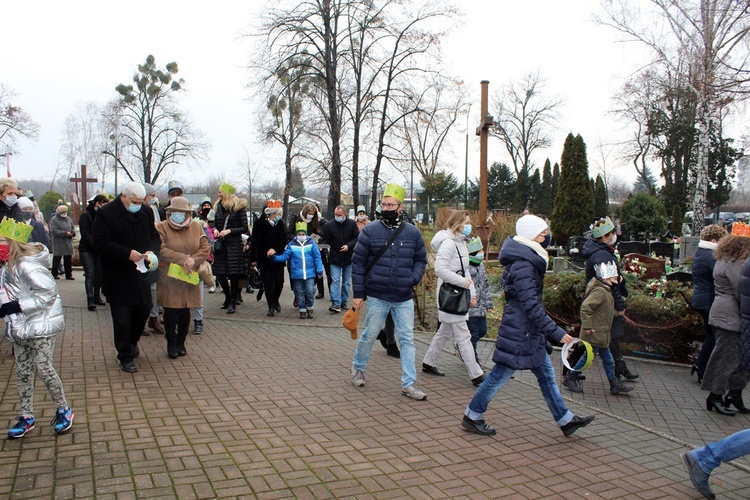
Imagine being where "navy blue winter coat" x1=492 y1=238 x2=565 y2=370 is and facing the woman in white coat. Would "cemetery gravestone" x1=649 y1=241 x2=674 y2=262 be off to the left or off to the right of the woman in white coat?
right

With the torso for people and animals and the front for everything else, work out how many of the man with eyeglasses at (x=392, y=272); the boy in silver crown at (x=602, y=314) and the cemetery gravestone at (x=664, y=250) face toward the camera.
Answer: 2

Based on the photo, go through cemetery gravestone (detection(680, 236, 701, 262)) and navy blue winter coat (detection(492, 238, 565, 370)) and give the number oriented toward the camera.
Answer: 1

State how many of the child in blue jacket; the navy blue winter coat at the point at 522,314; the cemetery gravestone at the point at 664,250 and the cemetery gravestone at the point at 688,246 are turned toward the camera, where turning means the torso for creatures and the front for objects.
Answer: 3

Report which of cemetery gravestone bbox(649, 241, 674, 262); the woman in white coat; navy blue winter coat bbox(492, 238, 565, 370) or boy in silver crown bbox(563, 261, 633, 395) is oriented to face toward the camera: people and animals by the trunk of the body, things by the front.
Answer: the cemetery gravestone

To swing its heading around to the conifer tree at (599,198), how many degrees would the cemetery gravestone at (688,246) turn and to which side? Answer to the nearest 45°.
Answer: approximately 180°

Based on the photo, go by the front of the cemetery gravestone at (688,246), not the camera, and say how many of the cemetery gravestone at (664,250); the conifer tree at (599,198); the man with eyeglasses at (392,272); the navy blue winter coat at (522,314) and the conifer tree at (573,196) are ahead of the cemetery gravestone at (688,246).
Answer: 2

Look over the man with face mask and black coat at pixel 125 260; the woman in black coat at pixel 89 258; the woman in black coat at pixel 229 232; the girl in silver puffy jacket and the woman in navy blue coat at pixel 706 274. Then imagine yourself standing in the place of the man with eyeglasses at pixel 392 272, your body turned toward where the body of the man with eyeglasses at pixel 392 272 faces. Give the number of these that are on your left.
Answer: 1

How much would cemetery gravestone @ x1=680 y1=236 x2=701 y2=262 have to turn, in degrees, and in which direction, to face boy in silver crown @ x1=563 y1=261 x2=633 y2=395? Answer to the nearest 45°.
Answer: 0° — it already faces them

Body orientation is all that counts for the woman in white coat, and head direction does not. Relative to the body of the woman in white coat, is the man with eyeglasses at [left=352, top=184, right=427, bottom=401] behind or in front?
behind

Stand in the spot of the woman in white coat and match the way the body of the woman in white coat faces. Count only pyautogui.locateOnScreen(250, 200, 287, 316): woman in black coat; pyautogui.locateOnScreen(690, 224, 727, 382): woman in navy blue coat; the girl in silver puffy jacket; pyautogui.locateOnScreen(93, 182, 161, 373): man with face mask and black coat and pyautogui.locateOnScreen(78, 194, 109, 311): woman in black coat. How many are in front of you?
1

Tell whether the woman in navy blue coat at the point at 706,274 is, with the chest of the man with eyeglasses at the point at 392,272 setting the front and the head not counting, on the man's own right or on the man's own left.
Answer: on the man's own left

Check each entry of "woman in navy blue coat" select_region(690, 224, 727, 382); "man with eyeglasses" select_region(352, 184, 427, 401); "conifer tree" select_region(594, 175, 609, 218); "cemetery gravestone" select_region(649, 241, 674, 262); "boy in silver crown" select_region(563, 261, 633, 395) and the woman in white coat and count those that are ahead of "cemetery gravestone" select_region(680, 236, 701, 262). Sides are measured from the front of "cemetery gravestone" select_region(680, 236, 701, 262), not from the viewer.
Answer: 4

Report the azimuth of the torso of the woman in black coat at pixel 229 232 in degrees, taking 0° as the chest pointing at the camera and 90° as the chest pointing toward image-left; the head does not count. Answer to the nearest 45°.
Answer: approximately 45°

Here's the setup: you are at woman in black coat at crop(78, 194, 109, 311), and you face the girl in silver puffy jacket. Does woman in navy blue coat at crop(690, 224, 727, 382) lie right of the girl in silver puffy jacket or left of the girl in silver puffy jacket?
left

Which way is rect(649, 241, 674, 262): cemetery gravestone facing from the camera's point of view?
toward the camera

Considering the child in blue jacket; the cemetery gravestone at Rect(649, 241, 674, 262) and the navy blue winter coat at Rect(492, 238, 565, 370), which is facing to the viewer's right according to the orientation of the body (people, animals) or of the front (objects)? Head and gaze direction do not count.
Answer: the navy blue winter coat

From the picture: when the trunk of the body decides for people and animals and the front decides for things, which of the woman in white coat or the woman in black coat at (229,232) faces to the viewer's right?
the woman in white coat

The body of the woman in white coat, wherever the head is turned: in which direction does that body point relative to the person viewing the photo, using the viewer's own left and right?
facing to the right of the viewer
